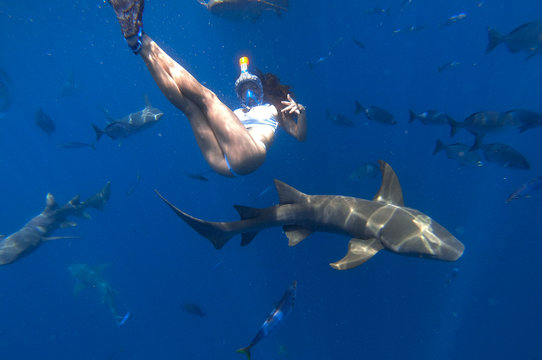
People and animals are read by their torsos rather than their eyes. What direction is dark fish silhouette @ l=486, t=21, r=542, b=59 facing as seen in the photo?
to the viewer's right

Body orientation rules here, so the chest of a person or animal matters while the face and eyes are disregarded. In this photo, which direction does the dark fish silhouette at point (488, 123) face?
to the viewer's right

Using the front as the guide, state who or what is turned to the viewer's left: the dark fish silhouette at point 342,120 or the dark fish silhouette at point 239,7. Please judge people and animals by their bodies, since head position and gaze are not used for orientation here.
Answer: the dark fish silhouette at point 239,7

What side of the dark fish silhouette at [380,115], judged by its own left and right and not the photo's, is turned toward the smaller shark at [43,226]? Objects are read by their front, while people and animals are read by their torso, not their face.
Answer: back

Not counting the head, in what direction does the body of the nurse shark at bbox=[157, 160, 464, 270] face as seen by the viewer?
to the viewer's right

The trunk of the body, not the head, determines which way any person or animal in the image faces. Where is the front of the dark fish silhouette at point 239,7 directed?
to the viewer's left

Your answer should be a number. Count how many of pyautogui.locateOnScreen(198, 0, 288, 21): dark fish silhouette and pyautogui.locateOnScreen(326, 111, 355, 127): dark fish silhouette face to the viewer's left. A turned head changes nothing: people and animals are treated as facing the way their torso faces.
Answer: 1

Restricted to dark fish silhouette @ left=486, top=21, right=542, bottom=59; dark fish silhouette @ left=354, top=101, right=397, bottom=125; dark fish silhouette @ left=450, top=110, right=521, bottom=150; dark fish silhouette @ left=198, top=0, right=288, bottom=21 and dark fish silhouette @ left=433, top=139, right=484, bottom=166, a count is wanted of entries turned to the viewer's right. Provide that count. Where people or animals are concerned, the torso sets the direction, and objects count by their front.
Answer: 4

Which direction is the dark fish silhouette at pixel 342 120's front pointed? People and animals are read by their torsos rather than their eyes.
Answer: to the viewer's right

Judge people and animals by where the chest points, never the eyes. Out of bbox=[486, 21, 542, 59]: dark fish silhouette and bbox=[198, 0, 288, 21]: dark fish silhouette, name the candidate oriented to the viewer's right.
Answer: bbox=[486, 21, 542, 59]: dark fish silhouette

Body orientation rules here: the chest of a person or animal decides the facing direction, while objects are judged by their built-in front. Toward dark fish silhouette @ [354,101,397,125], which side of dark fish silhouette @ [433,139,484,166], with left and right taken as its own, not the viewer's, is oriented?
back

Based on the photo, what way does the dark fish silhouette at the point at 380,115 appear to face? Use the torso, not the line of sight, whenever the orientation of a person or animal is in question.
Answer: to the viewer's right

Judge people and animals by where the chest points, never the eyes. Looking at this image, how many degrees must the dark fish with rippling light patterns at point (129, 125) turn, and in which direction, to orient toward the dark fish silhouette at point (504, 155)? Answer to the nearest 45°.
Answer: approximately 45° to its right

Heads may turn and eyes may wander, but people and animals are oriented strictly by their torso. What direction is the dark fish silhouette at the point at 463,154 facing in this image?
to the viewer's right
